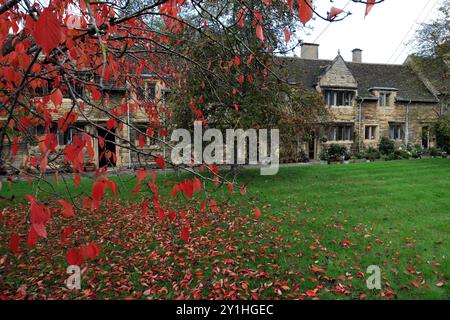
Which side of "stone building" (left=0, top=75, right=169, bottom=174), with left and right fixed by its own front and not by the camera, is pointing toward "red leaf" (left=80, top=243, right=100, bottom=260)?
front

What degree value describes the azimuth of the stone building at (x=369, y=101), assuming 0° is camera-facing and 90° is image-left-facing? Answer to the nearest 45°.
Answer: approximately 0°

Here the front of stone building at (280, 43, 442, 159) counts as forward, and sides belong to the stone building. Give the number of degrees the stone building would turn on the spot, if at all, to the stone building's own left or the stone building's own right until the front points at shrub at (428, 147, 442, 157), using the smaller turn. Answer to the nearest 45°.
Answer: approximately 90° to the stone building's own left

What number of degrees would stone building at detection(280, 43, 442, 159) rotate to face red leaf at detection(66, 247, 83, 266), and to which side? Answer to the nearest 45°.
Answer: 0° — it already faces it

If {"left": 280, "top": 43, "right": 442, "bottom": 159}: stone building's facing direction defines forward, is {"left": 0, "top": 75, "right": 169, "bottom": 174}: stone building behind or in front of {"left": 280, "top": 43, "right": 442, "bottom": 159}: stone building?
in front

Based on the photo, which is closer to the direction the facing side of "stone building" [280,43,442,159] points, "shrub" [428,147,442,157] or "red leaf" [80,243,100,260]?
the red leaf

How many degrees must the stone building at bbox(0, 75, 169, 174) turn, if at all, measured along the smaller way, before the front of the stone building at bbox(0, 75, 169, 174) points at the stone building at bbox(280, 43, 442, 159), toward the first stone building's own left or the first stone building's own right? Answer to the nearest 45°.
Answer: approximately 135° to the first stone building's own left

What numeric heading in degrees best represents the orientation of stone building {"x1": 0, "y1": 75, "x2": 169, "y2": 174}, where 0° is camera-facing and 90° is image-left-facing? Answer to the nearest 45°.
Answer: approximately 0°

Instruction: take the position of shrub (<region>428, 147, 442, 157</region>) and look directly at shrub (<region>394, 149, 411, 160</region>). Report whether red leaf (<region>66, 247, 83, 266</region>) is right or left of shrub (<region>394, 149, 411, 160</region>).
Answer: left

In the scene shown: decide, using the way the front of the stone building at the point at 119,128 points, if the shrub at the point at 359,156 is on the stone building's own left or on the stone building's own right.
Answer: on the stone building's own left

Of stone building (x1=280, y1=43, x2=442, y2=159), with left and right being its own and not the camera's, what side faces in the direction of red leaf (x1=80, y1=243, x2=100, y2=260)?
front

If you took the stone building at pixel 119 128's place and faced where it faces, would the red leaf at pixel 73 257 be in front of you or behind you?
in front
